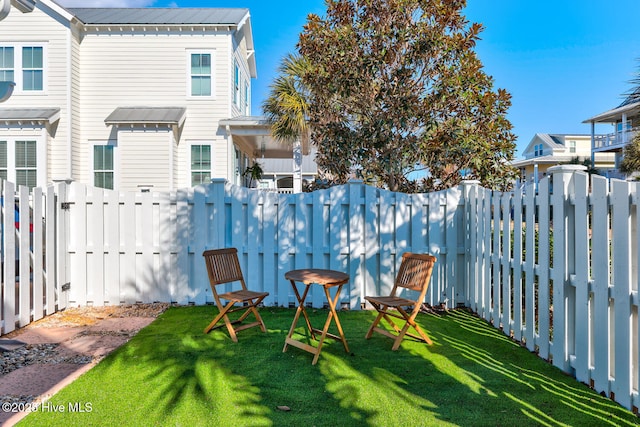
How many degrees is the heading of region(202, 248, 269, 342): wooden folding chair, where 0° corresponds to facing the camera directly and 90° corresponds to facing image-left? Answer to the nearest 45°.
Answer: approximately 315°

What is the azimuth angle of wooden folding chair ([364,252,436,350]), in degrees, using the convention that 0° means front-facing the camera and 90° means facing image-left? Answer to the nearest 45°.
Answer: approximately 45°

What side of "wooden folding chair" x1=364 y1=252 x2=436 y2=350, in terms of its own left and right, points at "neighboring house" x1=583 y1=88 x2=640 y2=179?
back

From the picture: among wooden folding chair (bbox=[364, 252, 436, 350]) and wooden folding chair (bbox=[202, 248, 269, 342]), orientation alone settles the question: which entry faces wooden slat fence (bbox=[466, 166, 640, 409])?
wooden folding chair (bbox=[202, 248, 269, 342])

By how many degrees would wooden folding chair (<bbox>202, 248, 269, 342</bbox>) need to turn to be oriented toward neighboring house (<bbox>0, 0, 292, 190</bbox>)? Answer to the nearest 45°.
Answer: approximately 135° to its left
